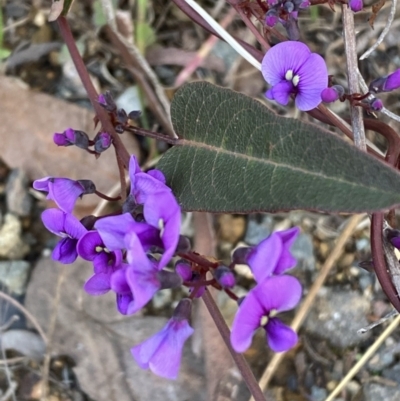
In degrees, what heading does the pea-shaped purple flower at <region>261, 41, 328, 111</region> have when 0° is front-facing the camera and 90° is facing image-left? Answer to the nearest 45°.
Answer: approximately 0°
